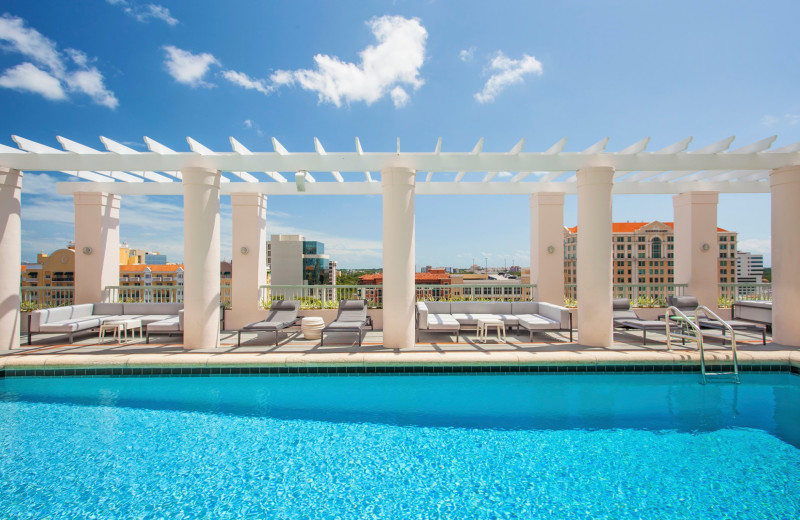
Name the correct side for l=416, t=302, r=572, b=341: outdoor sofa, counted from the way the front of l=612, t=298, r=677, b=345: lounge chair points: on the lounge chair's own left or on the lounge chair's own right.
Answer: on the lounge chair's own right

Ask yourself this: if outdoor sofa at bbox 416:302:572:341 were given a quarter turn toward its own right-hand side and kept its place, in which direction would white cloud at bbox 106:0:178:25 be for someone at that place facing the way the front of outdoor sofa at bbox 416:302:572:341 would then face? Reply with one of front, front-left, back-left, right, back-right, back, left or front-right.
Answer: front

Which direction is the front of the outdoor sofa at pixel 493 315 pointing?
toward the camera

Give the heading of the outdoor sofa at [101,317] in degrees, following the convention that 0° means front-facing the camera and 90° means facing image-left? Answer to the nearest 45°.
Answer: approximately 0°

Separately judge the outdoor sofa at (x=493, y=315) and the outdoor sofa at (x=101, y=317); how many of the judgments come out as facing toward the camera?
2
